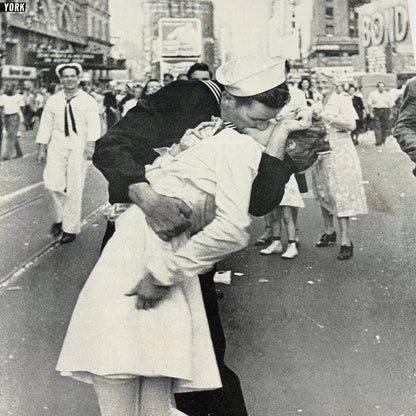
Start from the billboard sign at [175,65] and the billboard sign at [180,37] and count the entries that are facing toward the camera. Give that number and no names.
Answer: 2

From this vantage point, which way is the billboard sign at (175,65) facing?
toward the camera

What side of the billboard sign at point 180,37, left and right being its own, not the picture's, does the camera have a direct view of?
front
